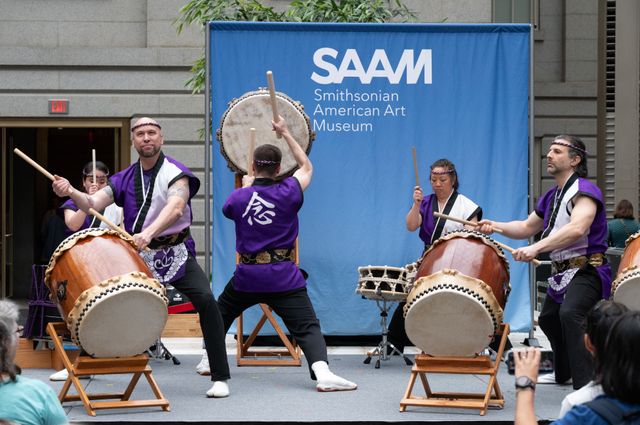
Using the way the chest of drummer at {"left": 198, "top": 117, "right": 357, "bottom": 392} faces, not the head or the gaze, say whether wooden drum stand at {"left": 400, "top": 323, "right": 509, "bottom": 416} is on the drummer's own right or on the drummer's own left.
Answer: on the drummer's own right

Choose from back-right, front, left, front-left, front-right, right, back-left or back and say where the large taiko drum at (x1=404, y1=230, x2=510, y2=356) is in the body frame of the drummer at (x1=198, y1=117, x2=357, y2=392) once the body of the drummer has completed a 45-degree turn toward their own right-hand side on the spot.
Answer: right

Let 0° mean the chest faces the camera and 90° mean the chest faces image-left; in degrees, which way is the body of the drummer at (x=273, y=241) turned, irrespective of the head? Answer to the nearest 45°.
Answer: approximately 180°

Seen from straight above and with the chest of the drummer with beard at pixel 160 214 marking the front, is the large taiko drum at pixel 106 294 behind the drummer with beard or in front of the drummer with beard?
in front

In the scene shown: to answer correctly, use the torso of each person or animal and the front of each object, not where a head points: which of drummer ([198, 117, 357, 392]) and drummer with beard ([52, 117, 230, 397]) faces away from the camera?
the drummer

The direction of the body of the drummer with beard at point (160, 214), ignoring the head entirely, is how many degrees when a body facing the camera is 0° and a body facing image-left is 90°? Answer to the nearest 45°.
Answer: approximately 45°

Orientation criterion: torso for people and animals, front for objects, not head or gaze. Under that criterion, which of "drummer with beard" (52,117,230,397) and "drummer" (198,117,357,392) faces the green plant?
the drummer

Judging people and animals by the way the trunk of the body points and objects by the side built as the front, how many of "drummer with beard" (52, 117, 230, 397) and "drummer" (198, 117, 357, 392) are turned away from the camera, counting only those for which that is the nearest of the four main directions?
1

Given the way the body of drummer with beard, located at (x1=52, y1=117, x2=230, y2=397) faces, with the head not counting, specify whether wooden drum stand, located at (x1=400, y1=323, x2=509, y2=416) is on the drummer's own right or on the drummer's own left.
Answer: on the drummer's own left

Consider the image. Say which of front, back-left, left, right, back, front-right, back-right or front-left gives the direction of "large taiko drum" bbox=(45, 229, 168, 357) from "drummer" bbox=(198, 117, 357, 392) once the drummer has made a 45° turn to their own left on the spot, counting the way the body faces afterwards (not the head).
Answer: left

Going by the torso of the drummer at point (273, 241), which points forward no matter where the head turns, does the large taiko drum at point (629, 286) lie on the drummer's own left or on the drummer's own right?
on the drummer's own right

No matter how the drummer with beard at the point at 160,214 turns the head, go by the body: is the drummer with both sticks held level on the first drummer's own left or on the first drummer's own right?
on the first drummer's own left
